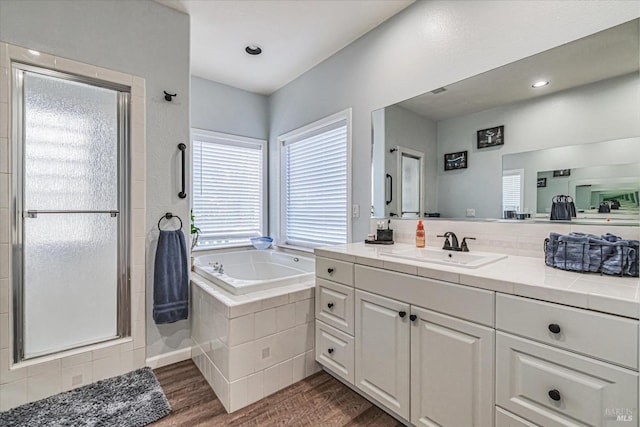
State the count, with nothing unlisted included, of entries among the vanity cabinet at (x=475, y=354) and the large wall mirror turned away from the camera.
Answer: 0

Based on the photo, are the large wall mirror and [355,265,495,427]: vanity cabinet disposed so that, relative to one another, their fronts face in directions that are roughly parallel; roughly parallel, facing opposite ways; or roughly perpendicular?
roughly parallel

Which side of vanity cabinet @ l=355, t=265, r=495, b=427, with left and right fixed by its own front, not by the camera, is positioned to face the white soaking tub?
right

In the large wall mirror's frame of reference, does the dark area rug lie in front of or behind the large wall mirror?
in front

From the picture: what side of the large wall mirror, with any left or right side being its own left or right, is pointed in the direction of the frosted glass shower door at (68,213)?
front

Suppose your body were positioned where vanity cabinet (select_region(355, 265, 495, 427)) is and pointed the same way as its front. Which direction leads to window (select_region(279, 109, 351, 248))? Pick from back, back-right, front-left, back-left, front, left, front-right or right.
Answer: right

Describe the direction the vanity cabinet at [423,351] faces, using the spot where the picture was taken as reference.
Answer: facing the viewer and to the left of the viewer

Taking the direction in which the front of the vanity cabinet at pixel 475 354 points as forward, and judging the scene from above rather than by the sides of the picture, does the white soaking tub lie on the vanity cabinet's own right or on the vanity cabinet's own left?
on the vanity cabinet's own right

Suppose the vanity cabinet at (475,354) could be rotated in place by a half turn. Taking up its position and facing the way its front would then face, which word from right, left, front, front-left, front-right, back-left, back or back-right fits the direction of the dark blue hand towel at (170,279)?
back-left

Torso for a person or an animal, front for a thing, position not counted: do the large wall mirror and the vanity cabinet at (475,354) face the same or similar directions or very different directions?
same or similar directions

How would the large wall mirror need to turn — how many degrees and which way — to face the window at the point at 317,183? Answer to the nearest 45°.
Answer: approximately 45° to its right
